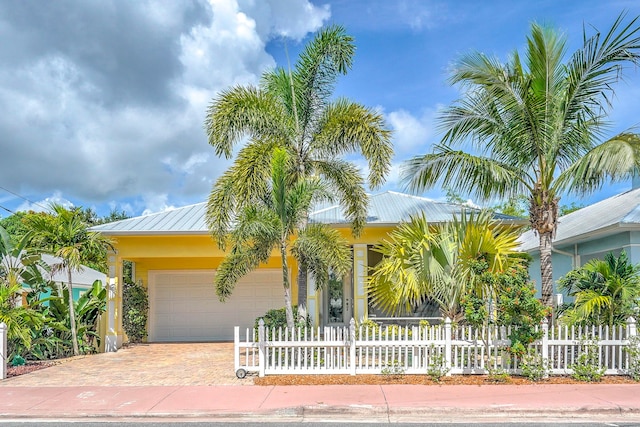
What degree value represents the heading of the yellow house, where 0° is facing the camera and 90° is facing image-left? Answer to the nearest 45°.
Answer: approximately 0°

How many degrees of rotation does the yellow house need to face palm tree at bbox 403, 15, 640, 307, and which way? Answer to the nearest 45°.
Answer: approximately 45° to its left

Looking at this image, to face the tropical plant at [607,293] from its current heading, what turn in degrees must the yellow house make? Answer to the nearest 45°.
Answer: approximately 45° to its left
